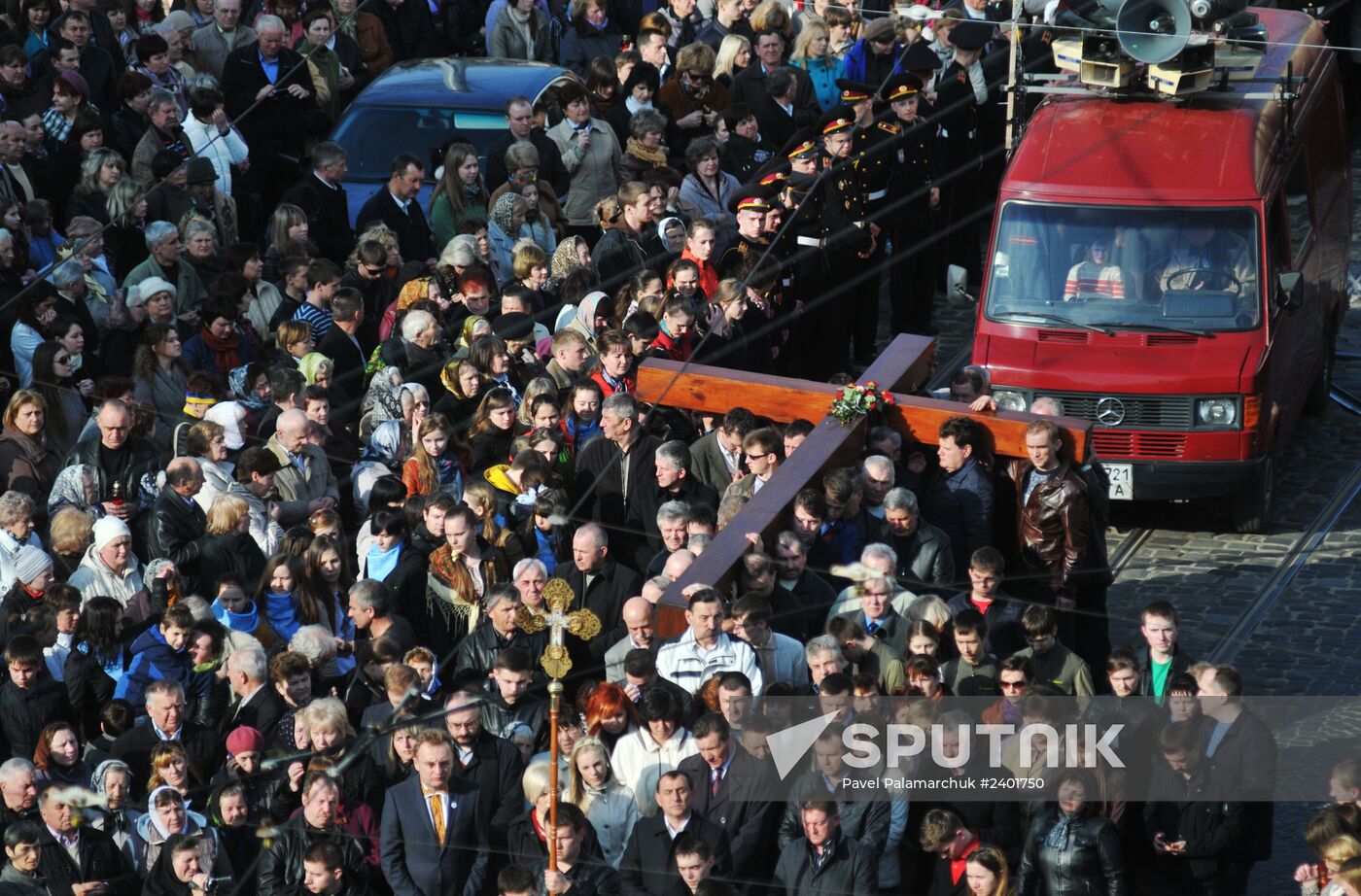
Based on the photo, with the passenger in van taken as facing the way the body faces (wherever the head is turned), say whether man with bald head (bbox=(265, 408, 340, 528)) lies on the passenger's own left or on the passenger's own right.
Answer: on the passenger's own right

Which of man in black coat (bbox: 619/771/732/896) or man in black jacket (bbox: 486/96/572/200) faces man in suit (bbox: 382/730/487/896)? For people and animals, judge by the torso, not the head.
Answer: man in black jacket (bbox: 486/96/572/200)

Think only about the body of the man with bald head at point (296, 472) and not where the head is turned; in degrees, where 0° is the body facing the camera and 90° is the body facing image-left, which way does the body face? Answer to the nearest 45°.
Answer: approximately 315°

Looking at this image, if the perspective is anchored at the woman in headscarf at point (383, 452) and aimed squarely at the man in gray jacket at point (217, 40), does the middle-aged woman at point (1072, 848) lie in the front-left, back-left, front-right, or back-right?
back-right

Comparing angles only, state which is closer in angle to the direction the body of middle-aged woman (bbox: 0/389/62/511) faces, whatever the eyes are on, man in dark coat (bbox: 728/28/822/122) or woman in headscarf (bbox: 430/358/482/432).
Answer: the woman in headscarf

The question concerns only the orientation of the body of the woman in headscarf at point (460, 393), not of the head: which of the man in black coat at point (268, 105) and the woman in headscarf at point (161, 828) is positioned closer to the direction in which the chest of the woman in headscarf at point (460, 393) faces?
the woman in headscarf

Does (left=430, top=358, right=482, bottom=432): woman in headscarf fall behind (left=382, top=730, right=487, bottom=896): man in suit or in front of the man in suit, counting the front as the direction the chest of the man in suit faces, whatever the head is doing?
behind

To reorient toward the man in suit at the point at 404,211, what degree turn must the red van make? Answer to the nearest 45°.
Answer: approximately 90° to its right

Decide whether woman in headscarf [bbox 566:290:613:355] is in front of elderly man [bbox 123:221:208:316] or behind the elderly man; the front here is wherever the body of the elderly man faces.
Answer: in front

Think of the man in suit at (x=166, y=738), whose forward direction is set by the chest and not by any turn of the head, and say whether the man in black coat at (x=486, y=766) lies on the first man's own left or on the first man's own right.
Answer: on the first man's own left
